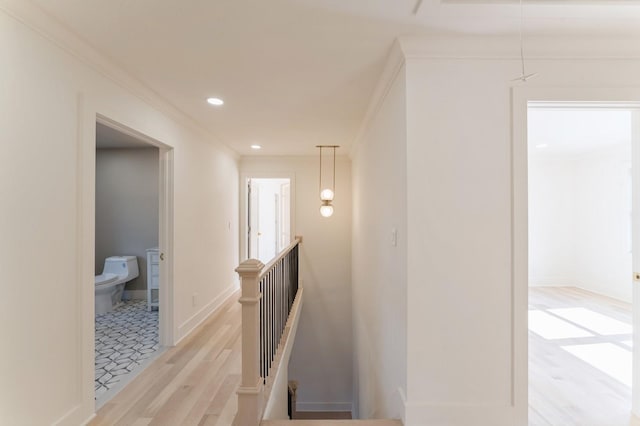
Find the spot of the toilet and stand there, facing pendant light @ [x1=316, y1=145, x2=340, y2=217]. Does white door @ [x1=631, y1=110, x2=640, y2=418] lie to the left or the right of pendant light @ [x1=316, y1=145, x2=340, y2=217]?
right

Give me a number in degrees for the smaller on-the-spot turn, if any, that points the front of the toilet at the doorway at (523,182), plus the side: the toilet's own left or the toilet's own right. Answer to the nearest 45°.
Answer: approximately 90° to the toilet's own left

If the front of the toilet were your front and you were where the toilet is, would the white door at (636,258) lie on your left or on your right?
on your left

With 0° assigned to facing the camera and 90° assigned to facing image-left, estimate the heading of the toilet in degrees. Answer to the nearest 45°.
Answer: approximately 45°

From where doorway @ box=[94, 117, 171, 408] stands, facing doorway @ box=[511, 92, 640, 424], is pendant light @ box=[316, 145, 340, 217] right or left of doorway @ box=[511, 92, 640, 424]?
left
